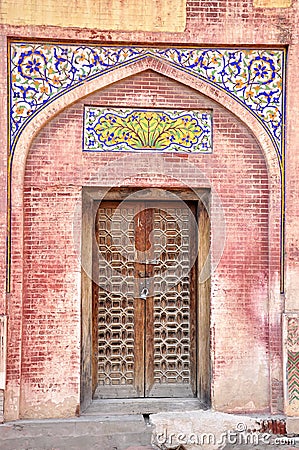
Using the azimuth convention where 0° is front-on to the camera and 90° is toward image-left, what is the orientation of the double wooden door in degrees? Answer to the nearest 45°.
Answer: approximately 0°
